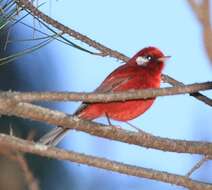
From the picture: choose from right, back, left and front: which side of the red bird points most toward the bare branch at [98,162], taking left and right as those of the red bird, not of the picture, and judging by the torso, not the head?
right

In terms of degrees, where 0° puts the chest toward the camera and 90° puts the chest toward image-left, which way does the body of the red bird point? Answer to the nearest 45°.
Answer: approximately 270°
